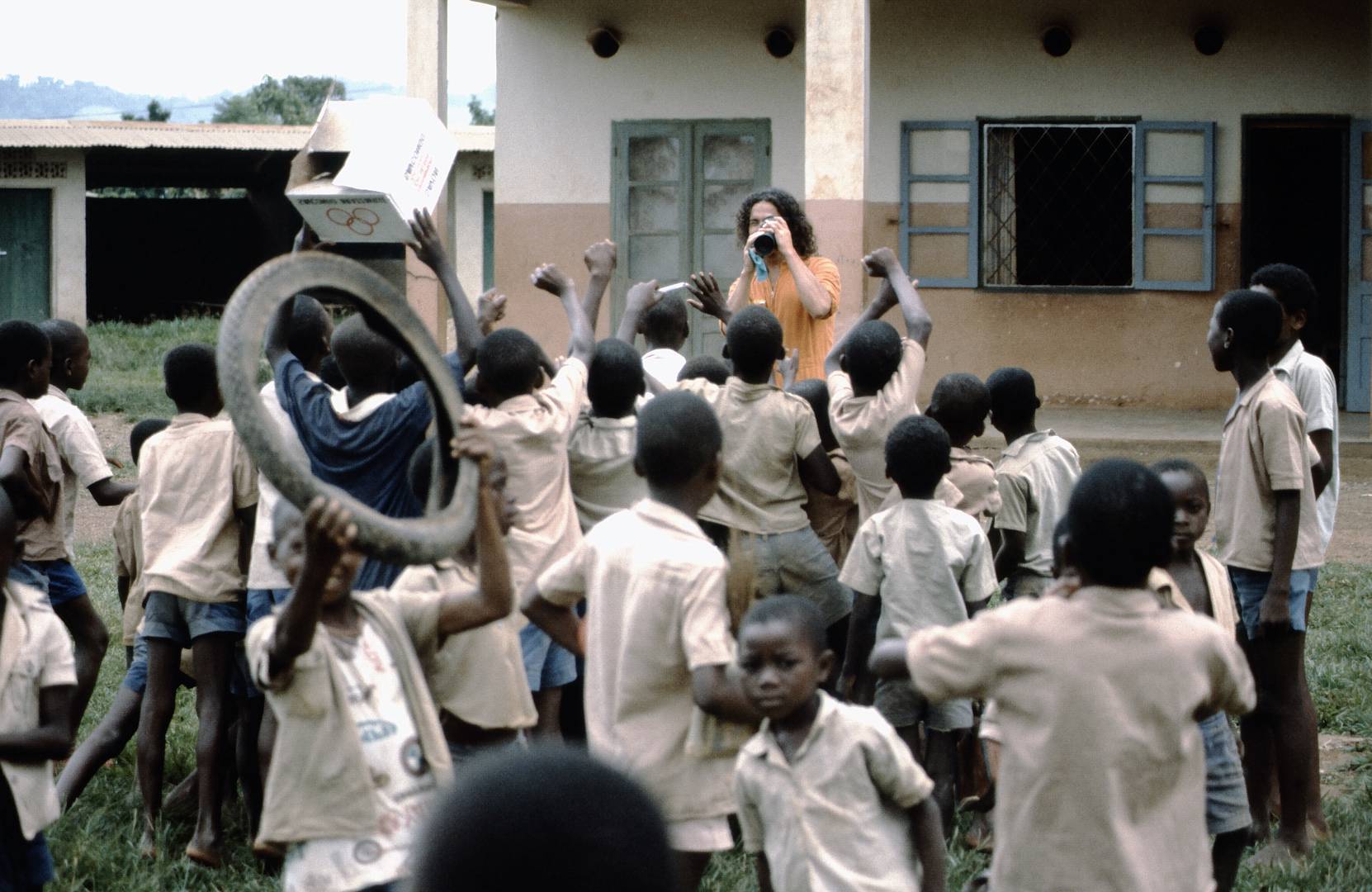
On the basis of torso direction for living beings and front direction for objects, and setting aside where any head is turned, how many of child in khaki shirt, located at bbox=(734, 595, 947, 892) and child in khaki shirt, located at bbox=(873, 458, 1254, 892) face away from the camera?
1

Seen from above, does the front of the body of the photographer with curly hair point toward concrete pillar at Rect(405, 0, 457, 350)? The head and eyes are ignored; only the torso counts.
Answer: no

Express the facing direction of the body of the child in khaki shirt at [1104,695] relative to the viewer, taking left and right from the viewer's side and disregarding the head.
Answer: facing away from the viewer

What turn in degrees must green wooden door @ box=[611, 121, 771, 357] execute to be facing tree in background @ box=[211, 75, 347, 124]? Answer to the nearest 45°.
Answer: approximately 180°

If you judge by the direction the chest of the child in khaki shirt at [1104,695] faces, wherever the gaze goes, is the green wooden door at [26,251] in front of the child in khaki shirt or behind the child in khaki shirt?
in front

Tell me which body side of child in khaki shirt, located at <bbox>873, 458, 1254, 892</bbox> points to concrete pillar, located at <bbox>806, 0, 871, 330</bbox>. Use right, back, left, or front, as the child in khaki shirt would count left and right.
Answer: front

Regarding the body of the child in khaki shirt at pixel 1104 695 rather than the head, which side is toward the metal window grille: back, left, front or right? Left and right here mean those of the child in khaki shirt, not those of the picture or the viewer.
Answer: front

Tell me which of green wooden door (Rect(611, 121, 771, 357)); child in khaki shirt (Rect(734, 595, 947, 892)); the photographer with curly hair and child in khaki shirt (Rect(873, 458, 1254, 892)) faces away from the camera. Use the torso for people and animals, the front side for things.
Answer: child in khaki shirt (Rect(873, 458, 1254, 892))

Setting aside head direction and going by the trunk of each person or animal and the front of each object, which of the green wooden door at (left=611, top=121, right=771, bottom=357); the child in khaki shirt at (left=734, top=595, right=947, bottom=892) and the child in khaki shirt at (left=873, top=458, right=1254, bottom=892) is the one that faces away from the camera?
the child in khaki shirt at (left=873, top=458, right=1254, bottom=892)

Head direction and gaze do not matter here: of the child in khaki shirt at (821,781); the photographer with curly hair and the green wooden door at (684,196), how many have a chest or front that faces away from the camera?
0

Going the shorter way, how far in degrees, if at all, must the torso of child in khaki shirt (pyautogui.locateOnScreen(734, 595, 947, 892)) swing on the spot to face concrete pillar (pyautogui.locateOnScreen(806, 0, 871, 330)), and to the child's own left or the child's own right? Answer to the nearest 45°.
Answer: approximately 135° to the child's own right

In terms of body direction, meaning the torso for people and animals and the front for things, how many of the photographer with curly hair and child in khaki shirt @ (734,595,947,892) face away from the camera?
0

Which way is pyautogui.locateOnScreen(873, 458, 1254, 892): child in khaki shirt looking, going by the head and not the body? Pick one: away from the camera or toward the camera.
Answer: away from the camera

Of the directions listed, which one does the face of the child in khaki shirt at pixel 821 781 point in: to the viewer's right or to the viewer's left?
to the viewer's left

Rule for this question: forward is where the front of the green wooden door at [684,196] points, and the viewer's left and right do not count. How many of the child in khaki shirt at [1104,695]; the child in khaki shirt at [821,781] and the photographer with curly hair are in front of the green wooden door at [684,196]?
3

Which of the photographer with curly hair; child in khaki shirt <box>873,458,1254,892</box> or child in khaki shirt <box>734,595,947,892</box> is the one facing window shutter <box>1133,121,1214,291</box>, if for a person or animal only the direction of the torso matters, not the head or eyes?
child in khaki shirt <box>873,458,1254,892</box>

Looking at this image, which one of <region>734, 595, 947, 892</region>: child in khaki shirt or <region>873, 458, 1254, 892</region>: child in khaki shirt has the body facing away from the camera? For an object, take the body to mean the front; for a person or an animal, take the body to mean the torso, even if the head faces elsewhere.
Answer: <region>873, 458, 1254, 892</region>: child in khaki shirt

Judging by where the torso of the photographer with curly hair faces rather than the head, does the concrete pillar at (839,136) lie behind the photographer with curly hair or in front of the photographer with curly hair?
behind

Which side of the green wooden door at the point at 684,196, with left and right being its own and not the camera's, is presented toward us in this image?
front

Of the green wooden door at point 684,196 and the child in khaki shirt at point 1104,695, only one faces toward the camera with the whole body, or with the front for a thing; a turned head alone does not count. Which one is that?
the green wooden door
